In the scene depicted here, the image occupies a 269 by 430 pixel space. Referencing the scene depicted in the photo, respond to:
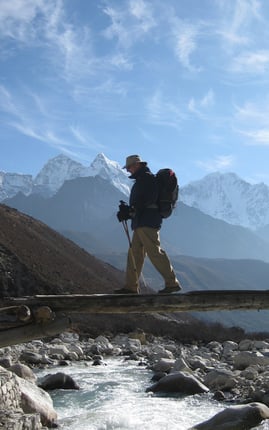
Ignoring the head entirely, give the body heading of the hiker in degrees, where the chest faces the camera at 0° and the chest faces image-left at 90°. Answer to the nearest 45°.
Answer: approximately 90°

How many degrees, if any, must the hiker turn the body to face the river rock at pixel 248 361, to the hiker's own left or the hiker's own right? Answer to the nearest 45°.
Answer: approximately 90° to the hiker's own right

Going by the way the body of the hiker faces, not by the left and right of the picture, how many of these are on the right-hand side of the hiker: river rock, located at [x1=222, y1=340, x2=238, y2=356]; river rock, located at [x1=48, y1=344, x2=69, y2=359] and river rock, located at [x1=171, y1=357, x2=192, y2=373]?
3

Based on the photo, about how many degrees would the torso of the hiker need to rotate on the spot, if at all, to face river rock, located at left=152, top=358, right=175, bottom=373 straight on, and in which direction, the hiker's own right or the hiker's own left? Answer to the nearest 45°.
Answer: approximately 90° to the hiker's own right

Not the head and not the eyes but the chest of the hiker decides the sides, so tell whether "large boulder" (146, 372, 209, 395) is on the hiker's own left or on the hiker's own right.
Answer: on the hiker's own right
